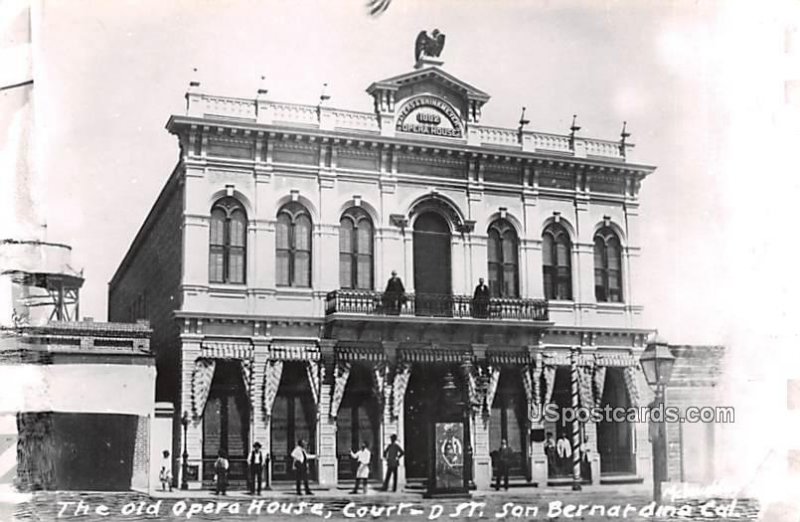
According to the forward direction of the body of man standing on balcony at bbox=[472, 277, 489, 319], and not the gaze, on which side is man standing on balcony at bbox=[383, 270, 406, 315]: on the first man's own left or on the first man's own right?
on the first man's own right

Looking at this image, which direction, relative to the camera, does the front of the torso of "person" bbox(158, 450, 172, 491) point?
toward the camera

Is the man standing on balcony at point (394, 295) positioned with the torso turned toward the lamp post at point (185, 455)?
no

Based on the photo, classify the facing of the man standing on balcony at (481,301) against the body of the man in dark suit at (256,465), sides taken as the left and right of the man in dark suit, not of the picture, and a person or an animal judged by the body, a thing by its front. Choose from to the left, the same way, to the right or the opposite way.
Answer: the same way

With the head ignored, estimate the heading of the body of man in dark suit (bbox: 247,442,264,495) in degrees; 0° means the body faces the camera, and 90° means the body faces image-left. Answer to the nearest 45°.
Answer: approximately 0°

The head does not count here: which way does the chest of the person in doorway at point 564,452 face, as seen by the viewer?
toward the camera

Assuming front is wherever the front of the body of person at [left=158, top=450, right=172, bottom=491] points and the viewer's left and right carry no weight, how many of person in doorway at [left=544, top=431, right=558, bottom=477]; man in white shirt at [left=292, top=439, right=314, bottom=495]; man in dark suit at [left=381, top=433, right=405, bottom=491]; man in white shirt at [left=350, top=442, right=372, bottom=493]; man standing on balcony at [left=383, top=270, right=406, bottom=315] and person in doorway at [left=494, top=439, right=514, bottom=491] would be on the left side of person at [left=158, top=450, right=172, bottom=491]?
6

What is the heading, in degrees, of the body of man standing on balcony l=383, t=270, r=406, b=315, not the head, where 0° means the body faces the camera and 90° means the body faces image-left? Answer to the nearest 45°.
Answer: approximately 0°

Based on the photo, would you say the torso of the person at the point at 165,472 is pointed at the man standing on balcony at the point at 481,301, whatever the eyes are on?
no

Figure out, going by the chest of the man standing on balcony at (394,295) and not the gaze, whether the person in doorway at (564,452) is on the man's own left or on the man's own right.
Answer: on the man's own left

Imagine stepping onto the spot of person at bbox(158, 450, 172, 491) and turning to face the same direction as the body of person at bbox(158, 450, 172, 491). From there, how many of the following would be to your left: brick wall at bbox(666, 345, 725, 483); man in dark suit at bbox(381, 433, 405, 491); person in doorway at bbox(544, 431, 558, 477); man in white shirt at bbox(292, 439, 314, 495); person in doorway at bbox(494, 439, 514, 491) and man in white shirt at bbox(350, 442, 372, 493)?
6

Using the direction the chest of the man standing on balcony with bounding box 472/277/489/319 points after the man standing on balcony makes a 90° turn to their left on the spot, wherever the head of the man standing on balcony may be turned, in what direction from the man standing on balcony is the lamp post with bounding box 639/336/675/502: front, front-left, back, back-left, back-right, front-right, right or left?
front-right

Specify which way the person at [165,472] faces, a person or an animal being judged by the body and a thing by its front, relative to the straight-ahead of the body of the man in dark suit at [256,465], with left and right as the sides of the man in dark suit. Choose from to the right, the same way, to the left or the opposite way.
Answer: the same way

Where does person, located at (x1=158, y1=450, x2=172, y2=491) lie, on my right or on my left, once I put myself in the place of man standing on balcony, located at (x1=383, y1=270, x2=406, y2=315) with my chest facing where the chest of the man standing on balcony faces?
on my right

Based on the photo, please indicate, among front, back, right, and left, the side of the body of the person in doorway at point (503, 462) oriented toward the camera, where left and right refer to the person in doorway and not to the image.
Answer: front

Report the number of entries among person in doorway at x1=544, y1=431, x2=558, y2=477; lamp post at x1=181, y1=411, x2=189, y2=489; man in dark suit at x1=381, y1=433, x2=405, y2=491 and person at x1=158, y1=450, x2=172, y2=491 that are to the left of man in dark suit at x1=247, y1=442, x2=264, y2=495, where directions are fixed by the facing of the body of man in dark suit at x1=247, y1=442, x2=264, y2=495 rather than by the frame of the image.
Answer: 2

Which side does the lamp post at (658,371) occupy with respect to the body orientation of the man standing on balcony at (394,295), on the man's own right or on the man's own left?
on the man's own left
